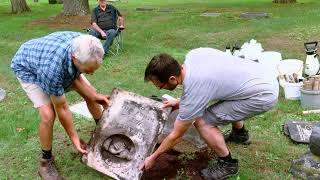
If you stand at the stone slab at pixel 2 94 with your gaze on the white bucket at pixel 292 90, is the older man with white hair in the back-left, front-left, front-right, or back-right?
front-right

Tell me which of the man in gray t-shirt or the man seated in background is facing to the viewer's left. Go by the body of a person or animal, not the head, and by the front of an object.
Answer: the man in gray t-shirt

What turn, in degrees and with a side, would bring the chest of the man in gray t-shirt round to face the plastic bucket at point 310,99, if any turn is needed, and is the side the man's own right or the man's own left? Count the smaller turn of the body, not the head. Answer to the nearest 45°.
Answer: approximately 135° to the man's own right

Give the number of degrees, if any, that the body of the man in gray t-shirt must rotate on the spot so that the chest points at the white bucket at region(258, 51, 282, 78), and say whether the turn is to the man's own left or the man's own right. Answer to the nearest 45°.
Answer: approximately 90° to the man's own right

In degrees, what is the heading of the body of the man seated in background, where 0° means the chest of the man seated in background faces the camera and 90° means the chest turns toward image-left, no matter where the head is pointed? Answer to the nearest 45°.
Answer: approximately 0°

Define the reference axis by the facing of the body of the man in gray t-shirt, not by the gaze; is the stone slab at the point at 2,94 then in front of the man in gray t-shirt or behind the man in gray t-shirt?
in front

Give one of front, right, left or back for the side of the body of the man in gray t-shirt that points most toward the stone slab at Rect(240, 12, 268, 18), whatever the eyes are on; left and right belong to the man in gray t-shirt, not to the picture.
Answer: right

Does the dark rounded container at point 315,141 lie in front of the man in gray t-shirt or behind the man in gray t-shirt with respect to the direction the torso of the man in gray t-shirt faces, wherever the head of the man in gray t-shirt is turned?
behind

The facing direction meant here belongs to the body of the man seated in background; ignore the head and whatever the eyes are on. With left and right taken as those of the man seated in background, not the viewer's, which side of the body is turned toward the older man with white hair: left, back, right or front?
front

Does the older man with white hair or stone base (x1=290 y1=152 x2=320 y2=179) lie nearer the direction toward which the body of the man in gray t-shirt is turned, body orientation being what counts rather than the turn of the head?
the older man with white hair

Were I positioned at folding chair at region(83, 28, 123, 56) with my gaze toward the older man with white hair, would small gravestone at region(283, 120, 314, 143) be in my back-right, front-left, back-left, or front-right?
front-left

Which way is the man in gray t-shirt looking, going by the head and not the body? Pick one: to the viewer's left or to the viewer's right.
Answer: to the viewer's left

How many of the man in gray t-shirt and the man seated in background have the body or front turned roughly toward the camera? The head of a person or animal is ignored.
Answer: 1

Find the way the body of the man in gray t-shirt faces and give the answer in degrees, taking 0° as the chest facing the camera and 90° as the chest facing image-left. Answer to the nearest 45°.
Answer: approximately 90°

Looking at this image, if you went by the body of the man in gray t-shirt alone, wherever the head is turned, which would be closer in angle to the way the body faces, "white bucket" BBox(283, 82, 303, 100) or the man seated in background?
the man seated in background

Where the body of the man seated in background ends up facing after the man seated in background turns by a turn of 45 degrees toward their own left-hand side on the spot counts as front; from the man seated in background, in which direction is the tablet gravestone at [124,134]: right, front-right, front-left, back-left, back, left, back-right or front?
front-right

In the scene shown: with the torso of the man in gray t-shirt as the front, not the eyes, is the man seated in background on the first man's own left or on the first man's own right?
on the first man's own right

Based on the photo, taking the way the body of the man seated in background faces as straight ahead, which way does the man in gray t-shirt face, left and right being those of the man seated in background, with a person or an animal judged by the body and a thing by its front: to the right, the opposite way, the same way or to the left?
to the right
